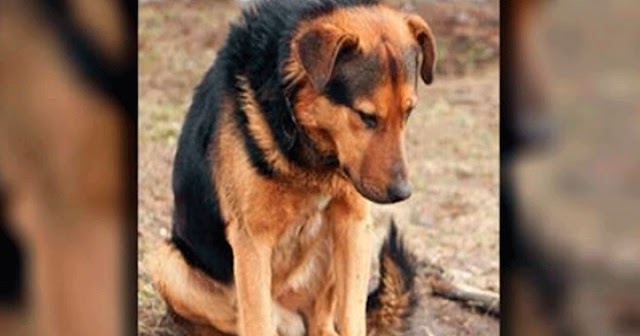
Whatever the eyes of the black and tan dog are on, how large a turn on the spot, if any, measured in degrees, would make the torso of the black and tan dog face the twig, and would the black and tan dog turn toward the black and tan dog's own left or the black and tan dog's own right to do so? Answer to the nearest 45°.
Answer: approximately 45° to the black and tan dog's own left

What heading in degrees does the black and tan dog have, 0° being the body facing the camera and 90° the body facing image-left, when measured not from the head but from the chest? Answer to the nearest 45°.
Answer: approximately 315°
